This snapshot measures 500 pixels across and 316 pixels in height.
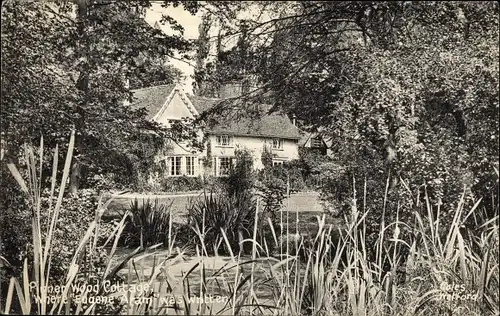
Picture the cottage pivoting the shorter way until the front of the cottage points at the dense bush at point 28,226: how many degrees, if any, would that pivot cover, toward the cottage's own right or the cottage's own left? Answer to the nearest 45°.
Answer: approximately 45° to the cottage's own right

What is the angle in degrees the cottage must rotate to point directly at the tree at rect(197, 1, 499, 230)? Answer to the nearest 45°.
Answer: approximately 45° to its left

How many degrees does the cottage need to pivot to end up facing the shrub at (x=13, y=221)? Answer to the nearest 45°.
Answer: approximately 45° to its right

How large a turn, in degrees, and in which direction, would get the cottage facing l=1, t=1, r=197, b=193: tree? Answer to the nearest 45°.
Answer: approximately 45° to its right

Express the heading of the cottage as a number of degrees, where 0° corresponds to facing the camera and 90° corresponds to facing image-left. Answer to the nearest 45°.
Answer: approximately 0°
